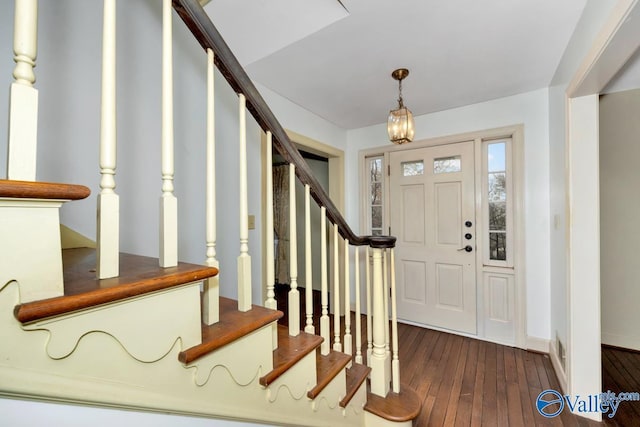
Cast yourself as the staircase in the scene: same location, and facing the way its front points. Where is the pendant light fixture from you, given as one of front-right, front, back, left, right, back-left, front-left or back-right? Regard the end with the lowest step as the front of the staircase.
front

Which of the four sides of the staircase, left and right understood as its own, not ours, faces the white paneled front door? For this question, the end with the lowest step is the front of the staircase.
front

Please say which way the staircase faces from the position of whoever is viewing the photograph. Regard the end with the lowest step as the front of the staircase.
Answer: facing away from the viewer and to the right of the viewer
